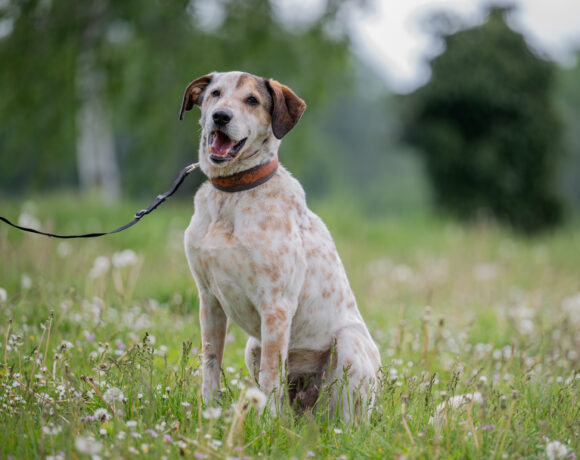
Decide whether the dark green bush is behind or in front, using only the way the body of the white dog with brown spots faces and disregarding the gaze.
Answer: behind

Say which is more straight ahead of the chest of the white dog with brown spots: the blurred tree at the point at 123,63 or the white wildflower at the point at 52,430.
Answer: the white wildflower

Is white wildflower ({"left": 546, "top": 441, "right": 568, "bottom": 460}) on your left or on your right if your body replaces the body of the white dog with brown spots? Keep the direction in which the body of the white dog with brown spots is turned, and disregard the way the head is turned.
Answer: on your left

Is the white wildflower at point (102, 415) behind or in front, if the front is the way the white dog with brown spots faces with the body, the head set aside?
in front

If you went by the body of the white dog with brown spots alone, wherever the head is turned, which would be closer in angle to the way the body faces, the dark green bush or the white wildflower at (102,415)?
the white wildflower

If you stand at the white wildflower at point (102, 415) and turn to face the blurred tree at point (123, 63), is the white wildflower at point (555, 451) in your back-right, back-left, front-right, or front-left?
back-right

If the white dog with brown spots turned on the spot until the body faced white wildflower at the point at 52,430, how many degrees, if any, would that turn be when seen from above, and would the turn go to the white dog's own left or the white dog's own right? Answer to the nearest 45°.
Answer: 0° — it already faces it

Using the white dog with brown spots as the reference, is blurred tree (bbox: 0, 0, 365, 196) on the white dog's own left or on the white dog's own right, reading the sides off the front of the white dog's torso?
on the white dog's own right

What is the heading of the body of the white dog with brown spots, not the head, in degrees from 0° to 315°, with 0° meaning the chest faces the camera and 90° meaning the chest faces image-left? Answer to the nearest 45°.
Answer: approximately 45°
